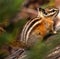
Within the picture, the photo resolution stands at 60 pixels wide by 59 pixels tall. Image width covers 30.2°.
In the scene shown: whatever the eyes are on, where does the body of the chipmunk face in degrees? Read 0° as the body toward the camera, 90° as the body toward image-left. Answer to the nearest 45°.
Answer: approximately 270°
